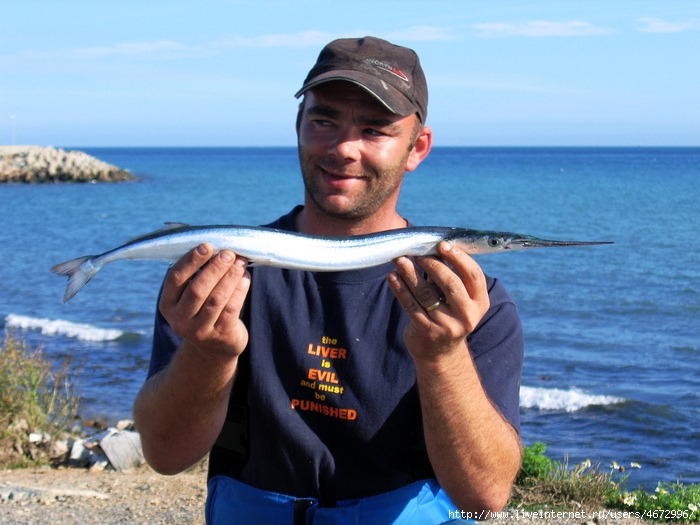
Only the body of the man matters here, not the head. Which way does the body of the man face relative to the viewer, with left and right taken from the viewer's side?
facing the viewer

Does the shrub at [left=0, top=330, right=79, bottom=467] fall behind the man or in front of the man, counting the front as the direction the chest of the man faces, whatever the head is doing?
behind
